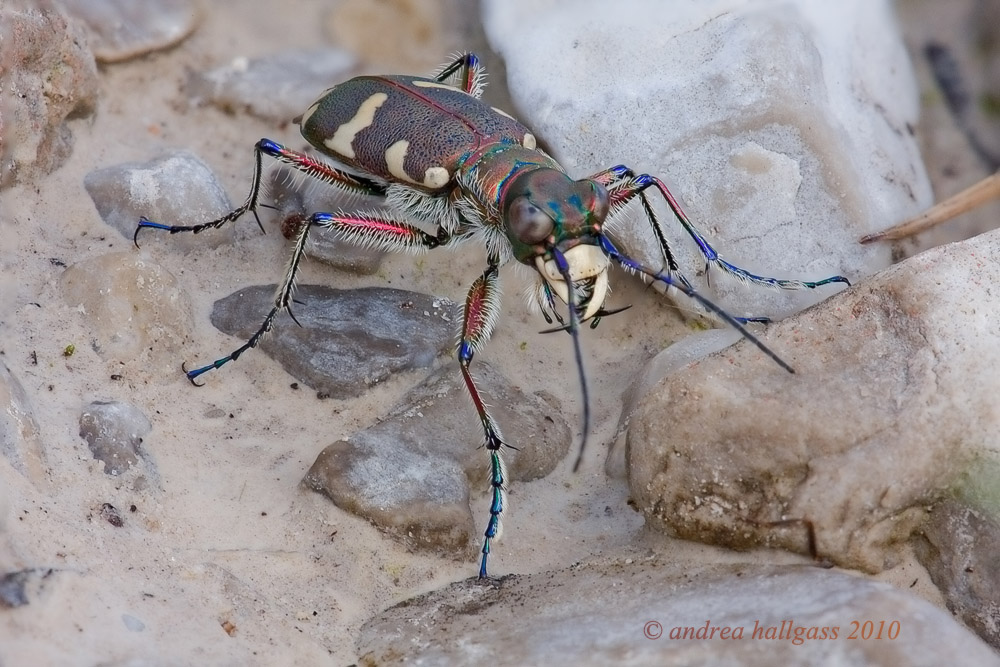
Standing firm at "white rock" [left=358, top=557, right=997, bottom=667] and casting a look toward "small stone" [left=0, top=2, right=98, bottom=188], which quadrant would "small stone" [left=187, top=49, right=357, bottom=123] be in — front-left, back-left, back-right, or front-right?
front-right

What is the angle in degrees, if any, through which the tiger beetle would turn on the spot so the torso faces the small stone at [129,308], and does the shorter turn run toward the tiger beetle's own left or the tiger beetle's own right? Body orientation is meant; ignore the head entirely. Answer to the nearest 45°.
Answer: approximately 135° to the tiger beetle's own right

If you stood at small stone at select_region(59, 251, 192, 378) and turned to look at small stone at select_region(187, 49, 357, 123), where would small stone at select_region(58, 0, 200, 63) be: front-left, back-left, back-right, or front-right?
front-left

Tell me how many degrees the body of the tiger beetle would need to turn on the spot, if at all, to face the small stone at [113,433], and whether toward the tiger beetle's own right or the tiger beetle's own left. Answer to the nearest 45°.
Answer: approximately 90° to the tiger beetle's own right

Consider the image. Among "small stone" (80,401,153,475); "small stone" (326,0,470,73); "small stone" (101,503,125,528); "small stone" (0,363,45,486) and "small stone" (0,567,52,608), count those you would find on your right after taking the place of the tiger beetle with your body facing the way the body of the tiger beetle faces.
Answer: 4

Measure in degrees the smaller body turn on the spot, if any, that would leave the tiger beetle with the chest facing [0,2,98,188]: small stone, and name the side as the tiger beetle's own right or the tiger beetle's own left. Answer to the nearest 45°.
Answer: approximately 135° to the tiger beetle's own right

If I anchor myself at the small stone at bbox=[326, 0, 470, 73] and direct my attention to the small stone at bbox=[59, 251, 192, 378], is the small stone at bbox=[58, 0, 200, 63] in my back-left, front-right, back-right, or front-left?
front-right

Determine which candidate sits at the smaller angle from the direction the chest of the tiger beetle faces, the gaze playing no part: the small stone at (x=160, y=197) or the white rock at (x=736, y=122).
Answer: the white rock

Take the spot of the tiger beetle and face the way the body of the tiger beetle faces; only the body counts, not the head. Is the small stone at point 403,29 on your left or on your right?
on your left

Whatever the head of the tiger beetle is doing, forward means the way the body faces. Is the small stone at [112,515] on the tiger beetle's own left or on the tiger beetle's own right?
on the tiger beetle's own right

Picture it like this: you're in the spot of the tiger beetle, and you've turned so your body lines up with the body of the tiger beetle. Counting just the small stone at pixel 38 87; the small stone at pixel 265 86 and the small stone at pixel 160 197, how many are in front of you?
0

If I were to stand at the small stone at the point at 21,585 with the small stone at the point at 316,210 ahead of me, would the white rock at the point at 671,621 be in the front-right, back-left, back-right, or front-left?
front-right

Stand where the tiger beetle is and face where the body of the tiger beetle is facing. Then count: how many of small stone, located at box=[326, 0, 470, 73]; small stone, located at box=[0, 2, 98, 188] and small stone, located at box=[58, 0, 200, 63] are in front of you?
0

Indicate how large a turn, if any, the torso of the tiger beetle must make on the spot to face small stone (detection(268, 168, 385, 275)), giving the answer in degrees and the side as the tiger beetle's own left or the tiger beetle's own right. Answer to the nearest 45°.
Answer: approximately 180°

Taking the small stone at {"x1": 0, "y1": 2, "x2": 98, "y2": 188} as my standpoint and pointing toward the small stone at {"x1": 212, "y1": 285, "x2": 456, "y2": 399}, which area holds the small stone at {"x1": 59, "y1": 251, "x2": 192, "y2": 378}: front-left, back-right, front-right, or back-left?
front-right

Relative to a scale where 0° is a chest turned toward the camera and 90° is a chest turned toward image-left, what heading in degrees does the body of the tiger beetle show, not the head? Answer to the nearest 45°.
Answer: approximately 315°

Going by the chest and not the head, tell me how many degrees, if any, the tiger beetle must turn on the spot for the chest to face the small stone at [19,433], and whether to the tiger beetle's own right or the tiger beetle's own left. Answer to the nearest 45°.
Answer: approximately 90° to the tiger beetle's own right

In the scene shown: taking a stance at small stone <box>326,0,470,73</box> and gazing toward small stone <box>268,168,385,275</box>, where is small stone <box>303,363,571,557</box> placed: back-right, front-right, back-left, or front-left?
front-left
